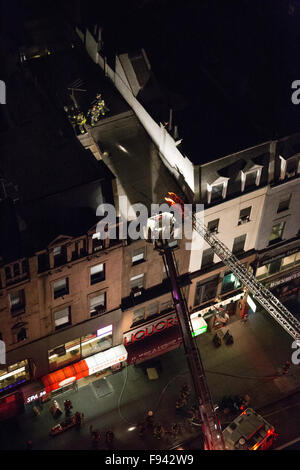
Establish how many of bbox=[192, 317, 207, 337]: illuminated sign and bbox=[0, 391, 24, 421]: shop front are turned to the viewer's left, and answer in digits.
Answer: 0

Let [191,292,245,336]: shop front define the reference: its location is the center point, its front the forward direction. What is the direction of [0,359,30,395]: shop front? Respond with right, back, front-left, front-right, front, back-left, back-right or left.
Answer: right

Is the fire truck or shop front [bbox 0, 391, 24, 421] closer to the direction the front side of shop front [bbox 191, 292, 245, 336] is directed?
the fire truck

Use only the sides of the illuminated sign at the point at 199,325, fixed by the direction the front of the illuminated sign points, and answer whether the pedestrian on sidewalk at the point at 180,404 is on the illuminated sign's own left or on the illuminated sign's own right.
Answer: on the illuminated sign's own right

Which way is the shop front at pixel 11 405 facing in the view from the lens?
facing the viewer and to the right of the viewer
